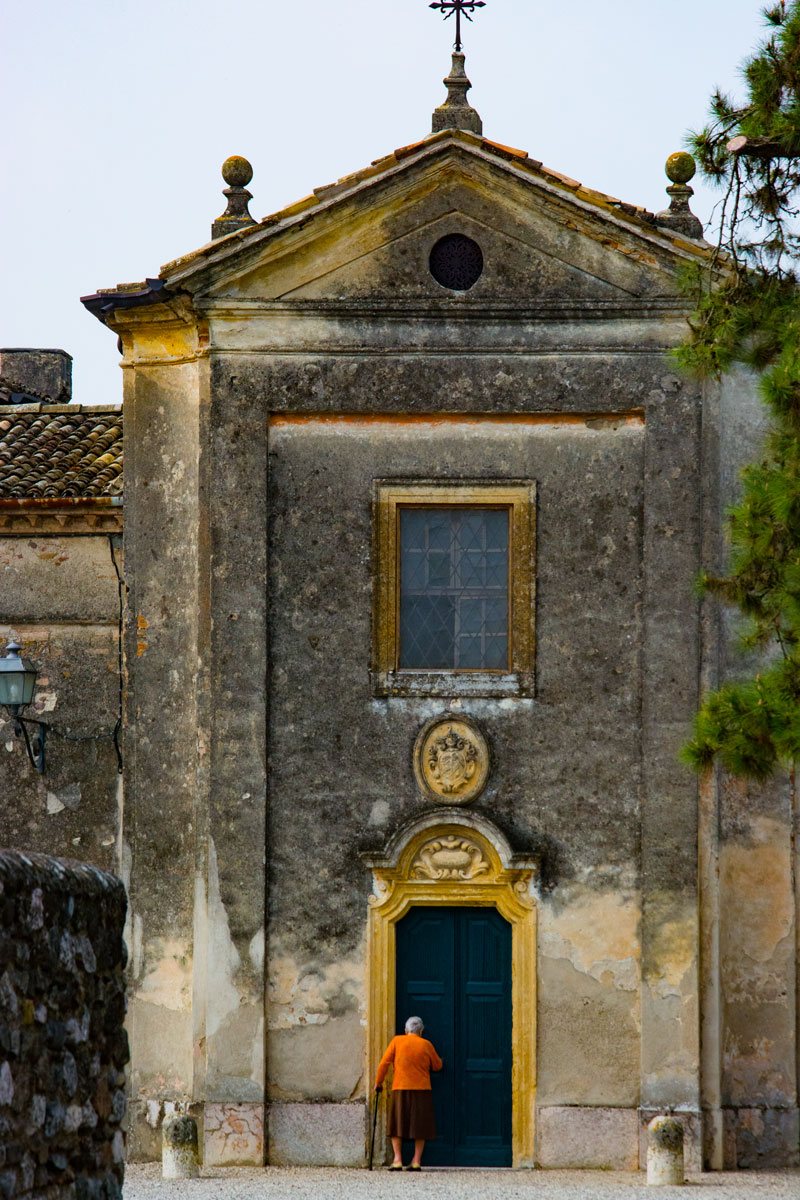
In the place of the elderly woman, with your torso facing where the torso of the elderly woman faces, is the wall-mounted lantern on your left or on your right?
on your left

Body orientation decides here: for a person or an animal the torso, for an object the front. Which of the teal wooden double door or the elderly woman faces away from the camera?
the elderly woman

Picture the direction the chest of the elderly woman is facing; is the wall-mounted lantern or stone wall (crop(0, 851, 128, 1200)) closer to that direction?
the wall-mounted lantern

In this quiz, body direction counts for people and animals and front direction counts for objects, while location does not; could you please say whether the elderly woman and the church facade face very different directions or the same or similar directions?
very different directions

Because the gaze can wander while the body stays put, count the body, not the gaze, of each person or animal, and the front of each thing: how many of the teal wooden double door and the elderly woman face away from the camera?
1

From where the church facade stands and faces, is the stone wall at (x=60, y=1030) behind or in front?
in front

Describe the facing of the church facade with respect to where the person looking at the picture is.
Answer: facing the viewer

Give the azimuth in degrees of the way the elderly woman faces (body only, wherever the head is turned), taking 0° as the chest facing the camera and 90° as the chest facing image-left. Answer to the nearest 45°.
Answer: approximately 180°

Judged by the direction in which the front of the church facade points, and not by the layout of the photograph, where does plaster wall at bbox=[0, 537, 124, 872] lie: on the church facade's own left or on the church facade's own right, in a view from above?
on the church facade's own right

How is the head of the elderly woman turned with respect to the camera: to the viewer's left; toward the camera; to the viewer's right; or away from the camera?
away from the camera

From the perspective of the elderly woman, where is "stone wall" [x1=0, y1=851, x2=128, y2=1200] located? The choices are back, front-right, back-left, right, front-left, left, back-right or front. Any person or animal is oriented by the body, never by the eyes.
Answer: back

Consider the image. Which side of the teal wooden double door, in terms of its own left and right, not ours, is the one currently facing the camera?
front

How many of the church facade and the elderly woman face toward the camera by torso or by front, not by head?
1
